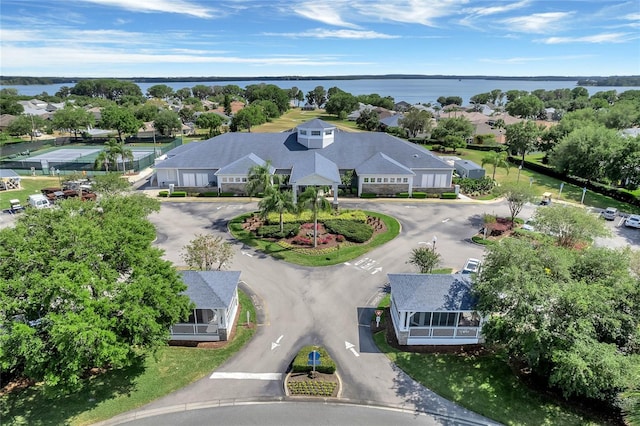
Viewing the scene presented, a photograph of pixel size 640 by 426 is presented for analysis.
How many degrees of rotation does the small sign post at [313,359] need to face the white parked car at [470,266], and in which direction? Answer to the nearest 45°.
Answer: approximately 135° to its left

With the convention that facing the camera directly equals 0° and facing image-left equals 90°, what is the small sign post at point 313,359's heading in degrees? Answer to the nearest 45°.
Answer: approximately 0°

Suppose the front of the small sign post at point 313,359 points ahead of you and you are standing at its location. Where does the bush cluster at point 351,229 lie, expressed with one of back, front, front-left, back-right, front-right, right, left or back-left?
back

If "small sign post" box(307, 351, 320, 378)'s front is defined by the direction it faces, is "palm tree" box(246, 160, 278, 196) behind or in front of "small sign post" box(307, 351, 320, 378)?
behind

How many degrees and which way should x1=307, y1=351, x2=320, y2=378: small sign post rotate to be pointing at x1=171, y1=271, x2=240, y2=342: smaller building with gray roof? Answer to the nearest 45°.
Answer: approximately 135° to its right

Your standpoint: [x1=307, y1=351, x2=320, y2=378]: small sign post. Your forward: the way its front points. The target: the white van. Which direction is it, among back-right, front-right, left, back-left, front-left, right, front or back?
back-right

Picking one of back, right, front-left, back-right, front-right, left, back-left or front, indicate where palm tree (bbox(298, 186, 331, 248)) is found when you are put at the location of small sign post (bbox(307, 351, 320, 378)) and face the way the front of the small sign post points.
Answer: back

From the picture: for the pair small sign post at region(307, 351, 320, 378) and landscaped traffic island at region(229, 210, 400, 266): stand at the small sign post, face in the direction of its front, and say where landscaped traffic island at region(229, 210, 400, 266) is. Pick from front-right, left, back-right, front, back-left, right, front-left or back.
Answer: back

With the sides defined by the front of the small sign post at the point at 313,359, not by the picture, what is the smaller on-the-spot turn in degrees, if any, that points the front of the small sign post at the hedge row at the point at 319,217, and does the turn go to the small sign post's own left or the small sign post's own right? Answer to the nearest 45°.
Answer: approximately 180°

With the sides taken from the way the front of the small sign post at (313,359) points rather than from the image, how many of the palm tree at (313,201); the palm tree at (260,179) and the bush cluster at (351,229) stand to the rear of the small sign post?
3

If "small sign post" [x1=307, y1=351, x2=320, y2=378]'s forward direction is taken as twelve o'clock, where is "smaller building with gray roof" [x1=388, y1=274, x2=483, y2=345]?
The smaller building with gray roof is roughly at 8 o'clock from the small sign post.
